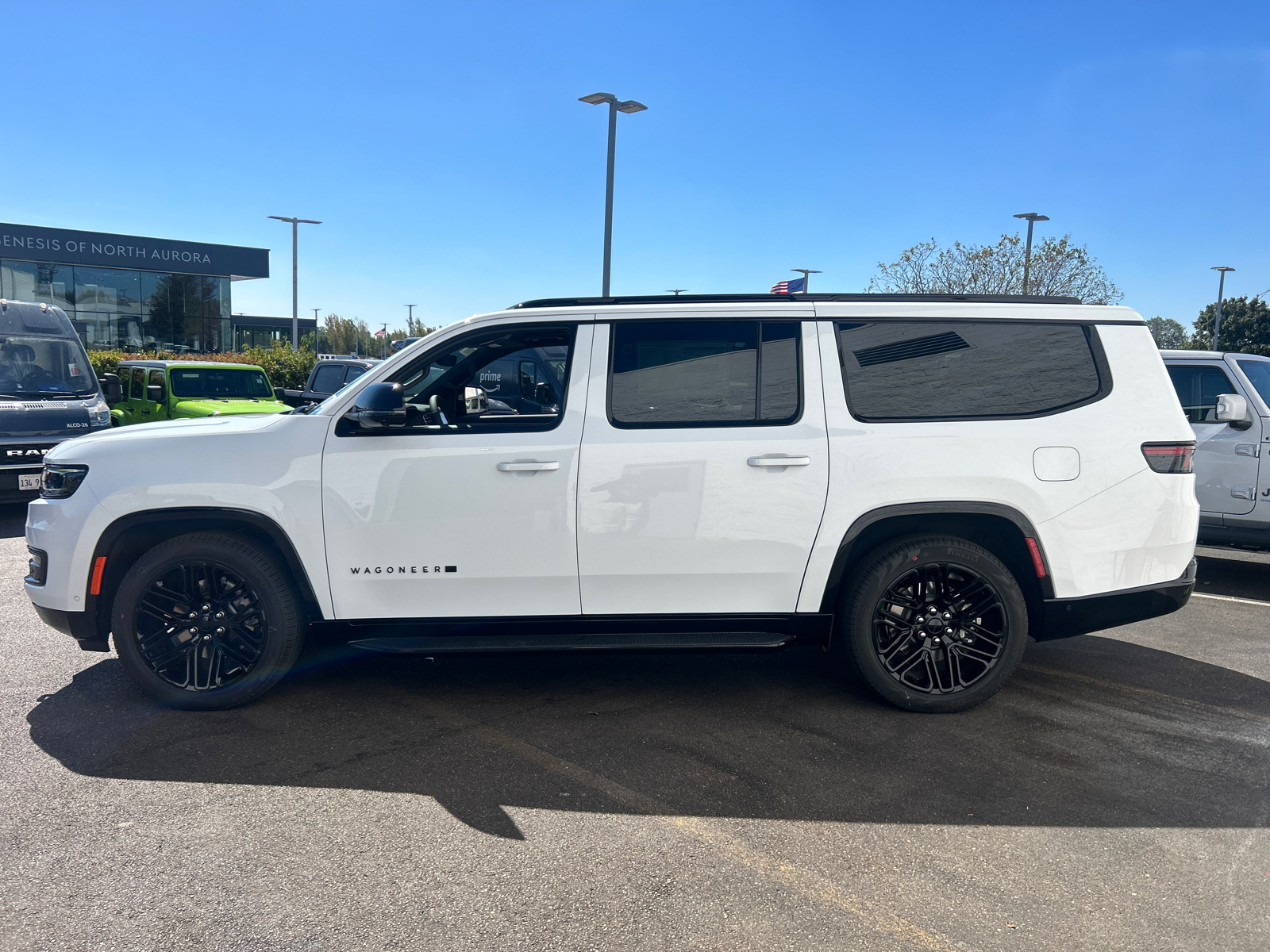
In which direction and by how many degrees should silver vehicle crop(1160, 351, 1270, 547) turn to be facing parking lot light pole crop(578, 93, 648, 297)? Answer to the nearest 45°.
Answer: approximately 180°

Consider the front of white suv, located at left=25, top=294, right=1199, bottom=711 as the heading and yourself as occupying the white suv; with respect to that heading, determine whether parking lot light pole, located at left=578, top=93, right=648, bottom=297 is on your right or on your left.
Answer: on your right

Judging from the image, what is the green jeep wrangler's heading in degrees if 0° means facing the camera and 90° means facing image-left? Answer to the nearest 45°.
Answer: approximately 315°

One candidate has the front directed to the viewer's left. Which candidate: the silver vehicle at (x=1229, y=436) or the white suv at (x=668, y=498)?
the white suv

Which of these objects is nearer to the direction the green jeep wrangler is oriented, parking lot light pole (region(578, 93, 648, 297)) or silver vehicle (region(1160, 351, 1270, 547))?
the silver vehicle

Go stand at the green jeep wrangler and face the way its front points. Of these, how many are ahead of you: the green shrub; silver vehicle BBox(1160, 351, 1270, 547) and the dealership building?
1

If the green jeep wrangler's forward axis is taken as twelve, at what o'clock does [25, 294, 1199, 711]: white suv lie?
The white suv is roughly at 1 o'clock from the green jeep wrangler.

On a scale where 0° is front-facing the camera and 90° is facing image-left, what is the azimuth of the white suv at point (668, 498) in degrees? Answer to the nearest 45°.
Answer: approximately 90°

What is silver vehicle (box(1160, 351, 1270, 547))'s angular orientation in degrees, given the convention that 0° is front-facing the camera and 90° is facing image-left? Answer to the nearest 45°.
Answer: approximately 315°

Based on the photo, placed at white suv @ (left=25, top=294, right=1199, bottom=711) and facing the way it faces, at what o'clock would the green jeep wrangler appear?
The green jeep wrangler is roughly at 2 o'clock from the white suv.

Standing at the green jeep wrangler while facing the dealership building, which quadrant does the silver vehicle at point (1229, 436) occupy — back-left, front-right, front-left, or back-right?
back-right

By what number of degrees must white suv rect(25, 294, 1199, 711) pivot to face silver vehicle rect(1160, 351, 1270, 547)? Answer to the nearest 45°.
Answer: approximately 135° to its right

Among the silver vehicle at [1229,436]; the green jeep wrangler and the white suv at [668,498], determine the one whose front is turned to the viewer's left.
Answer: the white suv
